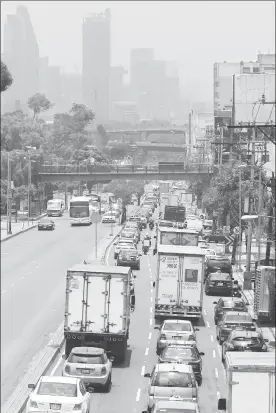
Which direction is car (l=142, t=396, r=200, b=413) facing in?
away from the camera

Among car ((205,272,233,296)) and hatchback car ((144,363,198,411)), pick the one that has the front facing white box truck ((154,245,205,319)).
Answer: the hatchback car

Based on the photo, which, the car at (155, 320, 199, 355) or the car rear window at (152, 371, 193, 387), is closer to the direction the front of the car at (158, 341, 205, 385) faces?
the car

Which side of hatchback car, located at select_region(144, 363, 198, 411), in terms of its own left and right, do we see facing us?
back

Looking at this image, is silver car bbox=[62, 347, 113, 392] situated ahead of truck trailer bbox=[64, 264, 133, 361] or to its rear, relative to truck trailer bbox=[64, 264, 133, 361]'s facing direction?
to the rear

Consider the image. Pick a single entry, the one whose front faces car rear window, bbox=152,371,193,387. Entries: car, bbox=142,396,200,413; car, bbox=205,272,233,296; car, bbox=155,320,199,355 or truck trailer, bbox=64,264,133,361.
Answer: car, bbox=142,396,200,413

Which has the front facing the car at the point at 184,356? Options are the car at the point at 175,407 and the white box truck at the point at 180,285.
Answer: the car at the point at 175,407

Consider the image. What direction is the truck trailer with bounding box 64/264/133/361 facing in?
away from the camera

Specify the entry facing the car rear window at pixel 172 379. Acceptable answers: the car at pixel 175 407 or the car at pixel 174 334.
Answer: the car at pixel 175 407

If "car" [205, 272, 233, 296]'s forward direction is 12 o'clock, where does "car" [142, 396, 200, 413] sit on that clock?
"car" [142, 396, 200, 413] is roughly at 6 o'clock from "car" [205, 272, 233, 296].

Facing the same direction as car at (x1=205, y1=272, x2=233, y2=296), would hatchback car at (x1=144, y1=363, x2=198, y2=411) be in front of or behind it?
behind

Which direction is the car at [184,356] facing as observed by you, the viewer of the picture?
facing away from the viewer

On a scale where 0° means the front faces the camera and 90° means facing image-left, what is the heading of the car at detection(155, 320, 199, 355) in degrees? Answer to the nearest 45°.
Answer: approximately 180°

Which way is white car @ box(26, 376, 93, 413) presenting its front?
away from the camera

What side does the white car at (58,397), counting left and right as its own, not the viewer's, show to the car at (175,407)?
right

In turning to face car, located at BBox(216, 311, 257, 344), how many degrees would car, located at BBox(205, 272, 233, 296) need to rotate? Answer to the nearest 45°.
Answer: approximately 180°
